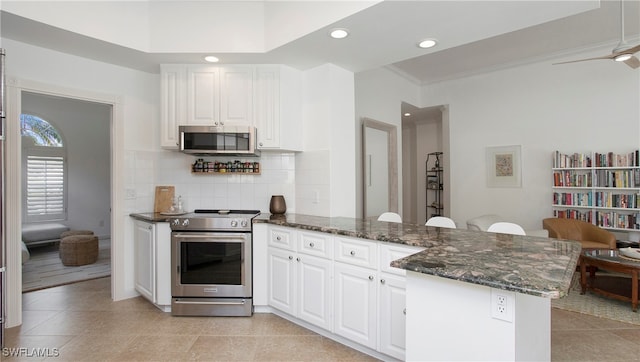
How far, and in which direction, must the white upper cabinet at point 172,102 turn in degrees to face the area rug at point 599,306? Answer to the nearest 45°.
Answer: approximately 45° to its left

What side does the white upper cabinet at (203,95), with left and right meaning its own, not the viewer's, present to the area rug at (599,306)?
left

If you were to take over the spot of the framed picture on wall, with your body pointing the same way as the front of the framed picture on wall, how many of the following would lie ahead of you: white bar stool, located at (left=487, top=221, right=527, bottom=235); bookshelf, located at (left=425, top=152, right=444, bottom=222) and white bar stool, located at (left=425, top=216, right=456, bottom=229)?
2
